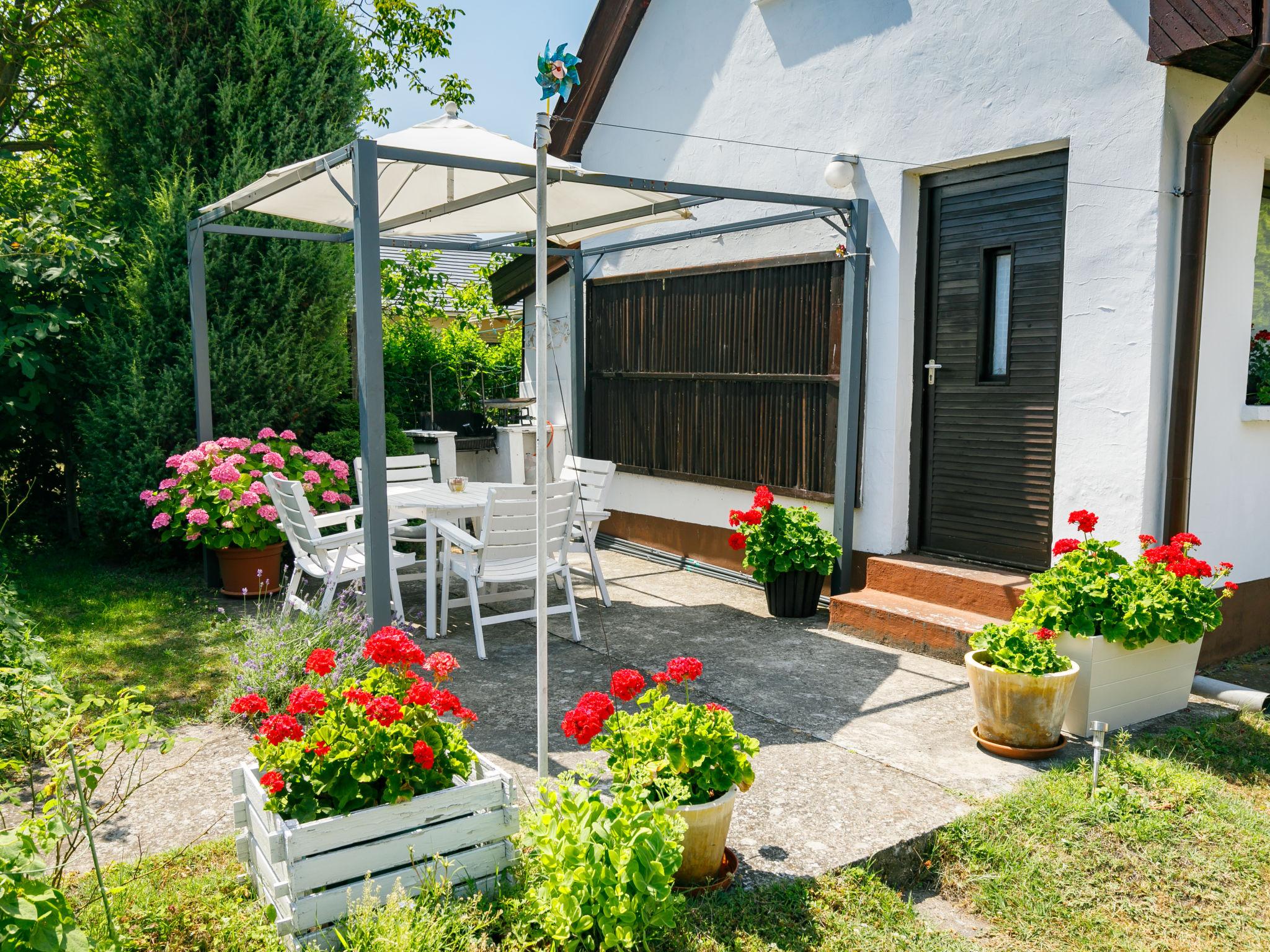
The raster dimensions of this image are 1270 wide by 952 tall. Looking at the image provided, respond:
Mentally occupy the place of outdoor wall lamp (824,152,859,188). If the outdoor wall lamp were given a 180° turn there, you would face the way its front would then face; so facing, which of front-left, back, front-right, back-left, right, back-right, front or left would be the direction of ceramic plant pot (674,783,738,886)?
back-right

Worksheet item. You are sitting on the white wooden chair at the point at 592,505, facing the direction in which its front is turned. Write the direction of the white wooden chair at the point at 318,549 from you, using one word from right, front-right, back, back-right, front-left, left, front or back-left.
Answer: front

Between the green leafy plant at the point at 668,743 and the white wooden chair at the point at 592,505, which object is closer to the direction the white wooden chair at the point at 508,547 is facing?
the white wooden chair

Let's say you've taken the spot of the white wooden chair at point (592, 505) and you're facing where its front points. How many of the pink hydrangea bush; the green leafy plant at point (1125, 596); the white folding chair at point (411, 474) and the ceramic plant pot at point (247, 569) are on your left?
1

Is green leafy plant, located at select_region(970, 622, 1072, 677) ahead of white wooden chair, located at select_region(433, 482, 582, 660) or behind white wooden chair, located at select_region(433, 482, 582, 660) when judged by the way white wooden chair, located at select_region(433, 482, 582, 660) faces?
behind

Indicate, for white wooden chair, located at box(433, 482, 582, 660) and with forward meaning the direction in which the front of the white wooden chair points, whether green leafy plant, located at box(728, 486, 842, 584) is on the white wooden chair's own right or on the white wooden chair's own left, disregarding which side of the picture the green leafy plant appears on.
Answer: on the white wooden chair's own right

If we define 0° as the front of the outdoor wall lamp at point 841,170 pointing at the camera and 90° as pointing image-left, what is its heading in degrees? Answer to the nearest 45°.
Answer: approximately 45°

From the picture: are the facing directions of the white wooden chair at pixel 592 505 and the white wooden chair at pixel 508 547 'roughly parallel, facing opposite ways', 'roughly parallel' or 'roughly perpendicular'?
roughly perpendicular

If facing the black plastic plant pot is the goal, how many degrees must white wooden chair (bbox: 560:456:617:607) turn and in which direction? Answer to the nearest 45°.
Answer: approximately 135° to its left

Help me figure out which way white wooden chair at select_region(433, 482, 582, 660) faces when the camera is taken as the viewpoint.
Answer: facing away from the viewer and to the left of the viewer

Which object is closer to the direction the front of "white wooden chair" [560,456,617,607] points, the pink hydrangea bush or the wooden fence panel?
the pink hydrangea bush

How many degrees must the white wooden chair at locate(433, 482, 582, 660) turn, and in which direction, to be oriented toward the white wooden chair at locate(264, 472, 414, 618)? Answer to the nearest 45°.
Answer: approximately 45° to its left

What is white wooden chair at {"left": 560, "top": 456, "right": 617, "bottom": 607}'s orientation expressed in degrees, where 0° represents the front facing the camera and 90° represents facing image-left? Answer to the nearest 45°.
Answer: approximately 45°
